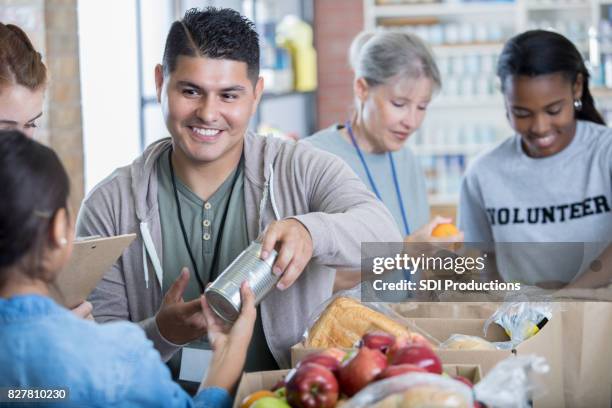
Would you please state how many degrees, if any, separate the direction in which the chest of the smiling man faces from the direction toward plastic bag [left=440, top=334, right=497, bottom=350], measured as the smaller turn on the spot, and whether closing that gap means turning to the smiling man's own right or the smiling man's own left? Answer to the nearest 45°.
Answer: approximately 45° to the smiling man's own left

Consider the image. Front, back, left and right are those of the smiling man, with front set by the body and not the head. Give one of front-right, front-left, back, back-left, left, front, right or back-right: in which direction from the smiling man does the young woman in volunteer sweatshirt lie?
back-left

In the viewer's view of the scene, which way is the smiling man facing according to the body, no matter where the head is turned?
toward the camera

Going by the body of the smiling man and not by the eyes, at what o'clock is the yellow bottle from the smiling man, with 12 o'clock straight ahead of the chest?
The yellow bottle is roughly at 6 o'clock from the smiling man.

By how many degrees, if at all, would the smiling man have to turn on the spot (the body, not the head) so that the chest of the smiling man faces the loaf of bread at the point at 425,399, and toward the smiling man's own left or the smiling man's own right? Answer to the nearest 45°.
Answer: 0° — they already face it

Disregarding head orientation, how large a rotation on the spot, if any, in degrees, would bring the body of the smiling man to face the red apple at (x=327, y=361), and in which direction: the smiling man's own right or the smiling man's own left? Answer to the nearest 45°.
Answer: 0° — they already face it

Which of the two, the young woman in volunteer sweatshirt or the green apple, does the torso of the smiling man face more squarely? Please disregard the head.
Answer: the green apple

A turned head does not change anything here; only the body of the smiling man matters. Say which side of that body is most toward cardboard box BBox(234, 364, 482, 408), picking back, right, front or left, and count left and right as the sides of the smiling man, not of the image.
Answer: front

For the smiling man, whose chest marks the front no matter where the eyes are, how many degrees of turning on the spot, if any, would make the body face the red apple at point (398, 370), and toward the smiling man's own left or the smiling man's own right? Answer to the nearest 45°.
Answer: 0° — they already face it

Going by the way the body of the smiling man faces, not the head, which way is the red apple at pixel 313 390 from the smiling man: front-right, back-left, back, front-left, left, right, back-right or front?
front

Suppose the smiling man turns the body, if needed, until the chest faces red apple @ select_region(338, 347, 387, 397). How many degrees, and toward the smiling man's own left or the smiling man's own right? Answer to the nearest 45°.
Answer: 0° — they already face it

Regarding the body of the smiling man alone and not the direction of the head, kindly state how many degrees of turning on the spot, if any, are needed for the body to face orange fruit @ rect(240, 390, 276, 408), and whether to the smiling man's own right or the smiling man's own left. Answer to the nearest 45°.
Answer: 0° — they already face it

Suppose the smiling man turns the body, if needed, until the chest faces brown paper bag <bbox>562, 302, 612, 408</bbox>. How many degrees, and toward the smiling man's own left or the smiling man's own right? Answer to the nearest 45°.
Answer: approximately 45° to the smiling man's own left
